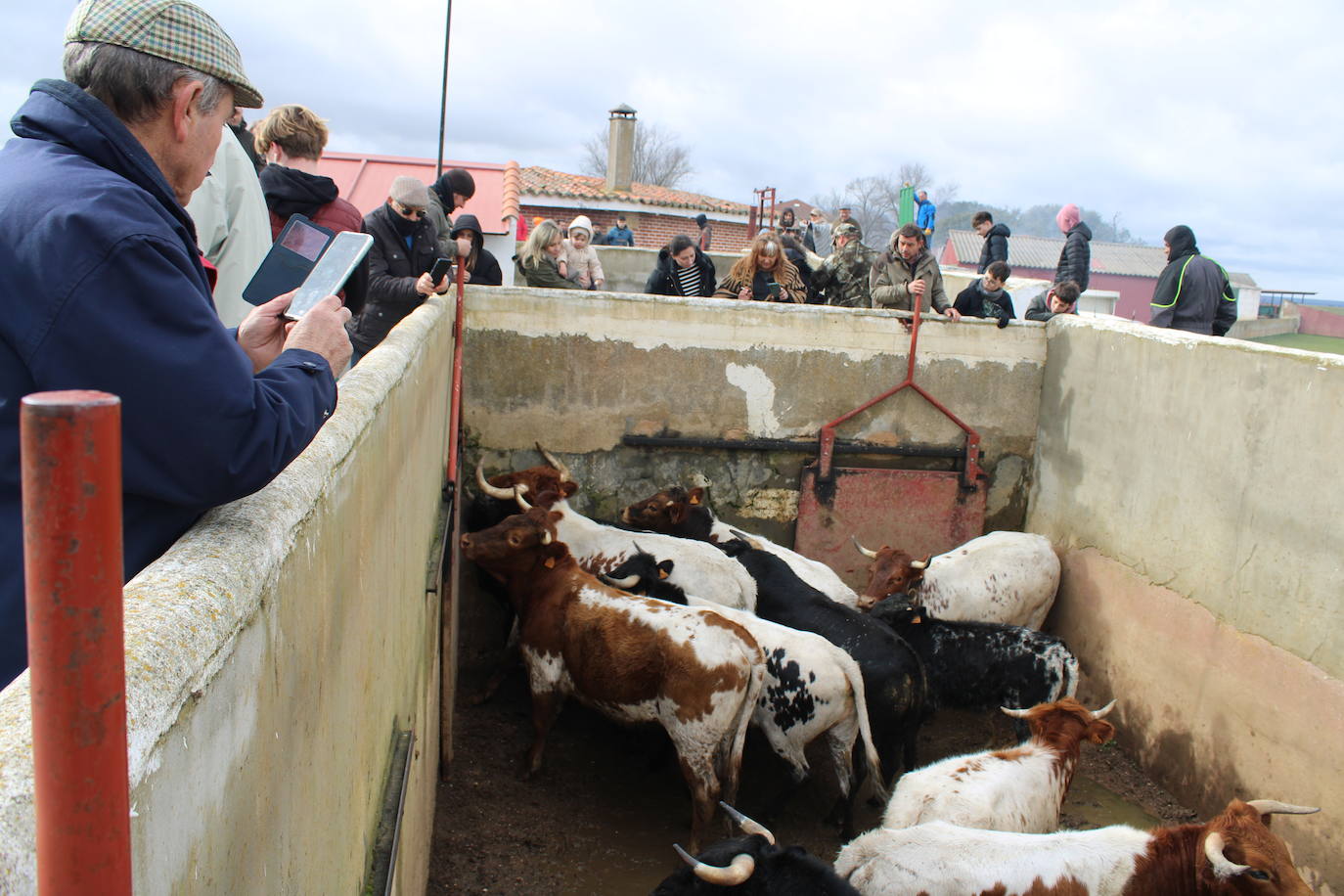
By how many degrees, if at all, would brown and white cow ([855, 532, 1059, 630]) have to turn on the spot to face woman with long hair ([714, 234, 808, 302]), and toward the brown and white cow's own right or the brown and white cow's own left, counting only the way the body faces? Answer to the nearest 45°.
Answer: approximately 45° to the brown and white cow's own right

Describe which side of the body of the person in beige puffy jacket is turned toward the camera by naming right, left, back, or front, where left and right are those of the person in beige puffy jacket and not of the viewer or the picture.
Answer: front

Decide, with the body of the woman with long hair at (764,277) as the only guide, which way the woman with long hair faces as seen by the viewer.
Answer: toward the camera

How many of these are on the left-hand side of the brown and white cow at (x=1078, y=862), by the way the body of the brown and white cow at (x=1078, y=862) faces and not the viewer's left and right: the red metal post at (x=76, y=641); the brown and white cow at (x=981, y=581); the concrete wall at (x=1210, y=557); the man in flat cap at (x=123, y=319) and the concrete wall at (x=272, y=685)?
2

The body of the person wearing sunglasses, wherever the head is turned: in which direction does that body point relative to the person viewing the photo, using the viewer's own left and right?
facing the viewer and to the right of the viewer

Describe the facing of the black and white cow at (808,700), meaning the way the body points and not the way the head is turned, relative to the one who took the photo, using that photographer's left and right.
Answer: facing away from the viewer and to the left of the viewer

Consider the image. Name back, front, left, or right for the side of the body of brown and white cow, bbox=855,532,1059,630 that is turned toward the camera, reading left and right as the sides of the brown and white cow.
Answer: left

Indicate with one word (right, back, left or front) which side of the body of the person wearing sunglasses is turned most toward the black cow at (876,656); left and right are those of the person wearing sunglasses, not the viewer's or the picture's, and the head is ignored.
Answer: front

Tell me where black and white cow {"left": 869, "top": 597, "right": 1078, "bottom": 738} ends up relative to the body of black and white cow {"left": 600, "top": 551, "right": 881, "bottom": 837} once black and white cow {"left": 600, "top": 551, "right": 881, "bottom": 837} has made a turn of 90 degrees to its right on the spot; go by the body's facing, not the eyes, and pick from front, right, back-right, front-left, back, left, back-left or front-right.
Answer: front

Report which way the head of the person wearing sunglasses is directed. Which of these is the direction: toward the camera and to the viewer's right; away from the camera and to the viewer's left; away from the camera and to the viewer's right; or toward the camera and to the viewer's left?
toward the camera and to the viewer's right

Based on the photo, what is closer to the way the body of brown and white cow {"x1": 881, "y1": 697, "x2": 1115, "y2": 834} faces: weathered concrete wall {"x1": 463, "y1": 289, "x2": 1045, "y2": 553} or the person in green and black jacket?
the person in green and black jacket

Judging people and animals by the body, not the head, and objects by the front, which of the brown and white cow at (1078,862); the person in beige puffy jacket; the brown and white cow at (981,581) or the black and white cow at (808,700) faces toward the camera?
the person in beige puffy jacket

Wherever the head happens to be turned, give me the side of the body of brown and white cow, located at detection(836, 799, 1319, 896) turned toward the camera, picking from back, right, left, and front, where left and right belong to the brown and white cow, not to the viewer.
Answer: right

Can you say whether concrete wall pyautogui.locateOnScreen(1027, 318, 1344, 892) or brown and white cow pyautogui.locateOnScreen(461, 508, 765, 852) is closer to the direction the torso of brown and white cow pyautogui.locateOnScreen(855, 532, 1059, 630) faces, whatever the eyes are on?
the brown and white cow

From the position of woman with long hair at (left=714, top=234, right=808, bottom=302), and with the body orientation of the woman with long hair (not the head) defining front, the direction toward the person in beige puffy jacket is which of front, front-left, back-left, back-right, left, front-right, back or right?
back-right

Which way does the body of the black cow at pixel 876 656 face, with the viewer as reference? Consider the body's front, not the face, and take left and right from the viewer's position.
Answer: facing away from the viewer and to the left of the viewer
